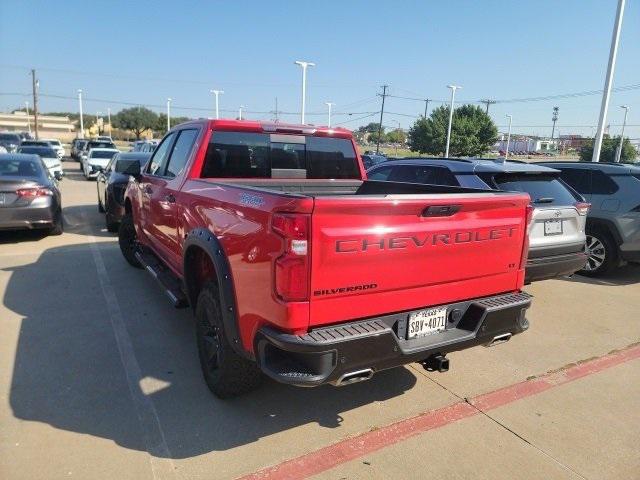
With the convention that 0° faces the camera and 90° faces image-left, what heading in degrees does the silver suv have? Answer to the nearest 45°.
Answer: approximately 135°

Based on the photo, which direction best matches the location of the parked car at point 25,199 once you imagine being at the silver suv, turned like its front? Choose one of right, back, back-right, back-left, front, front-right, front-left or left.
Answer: front-left

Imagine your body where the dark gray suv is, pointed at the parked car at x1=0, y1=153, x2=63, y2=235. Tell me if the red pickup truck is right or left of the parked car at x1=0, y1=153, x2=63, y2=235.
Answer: left

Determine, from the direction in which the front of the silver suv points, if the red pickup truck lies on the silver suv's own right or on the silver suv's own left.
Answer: on the silver suv's own left

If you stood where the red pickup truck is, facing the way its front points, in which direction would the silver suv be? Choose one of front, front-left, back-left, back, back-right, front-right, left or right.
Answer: right

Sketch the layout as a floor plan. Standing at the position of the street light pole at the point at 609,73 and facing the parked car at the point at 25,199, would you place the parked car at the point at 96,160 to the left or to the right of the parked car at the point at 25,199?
right

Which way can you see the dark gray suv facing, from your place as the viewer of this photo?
facing away from the viewer and to the left of the viewer

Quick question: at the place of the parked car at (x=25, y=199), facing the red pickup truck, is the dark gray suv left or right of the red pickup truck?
left

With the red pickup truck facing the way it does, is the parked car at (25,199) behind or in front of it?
in front

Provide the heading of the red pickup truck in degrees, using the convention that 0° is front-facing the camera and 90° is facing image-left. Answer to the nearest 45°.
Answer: approximately 135°

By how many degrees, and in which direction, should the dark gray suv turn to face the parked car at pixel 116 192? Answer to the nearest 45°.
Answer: approximately 45° to its left
